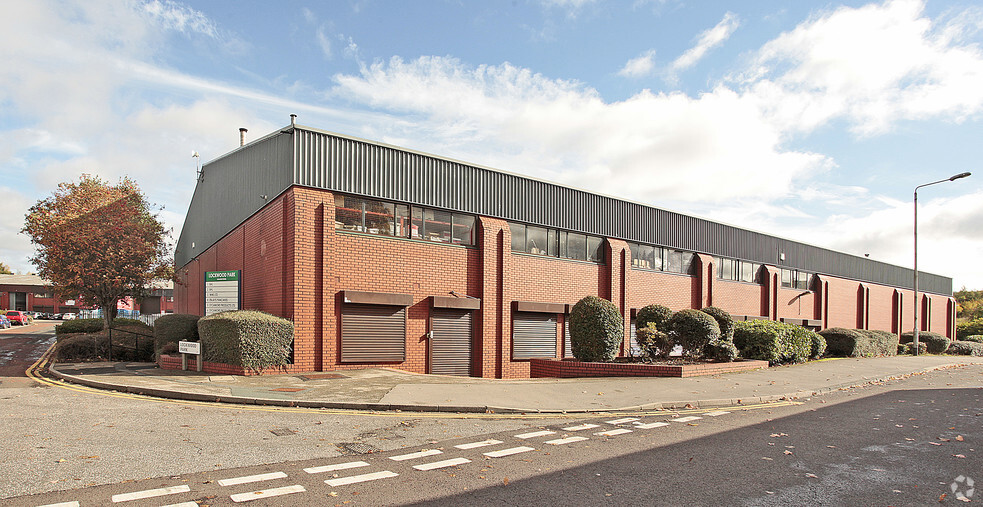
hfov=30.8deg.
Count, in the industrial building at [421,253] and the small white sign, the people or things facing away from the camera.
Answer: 0

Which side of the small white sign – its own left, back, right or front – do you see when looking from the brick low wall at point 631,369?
left

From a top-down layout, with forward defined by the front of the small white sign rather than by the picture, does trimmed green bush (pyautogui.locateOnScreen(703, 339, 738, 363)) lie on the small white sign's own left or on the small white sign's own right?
on the small white sign's own left

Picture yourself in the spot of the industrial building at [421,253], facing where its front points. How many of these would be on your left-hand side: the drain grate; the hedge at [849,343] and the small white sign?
1

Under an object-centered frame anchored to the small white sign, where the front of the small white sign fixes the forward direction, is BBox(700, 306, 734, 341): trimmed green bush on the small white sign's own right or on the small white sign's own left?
on the small white sign's own left

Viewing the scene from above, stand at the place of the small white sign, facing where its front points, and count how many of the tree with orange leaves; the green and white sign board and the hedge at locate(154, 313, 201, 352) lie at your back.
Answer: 3

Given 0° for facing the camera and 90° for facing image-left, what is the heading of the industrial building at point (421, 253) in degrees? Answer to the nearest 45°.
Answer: approximately 315°

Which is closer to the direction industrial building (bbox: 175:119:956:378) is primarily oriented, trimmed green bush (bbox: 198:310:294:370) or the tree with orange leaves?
the trimmed green bush

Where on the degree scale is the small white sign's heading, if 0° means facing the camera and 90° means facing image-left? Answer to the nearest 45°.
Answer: approximately 0°

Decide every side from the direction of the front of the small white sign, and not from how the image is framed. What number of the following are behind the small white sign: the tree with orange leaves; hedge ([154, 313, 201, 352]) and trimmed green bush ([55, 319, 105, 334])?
3
